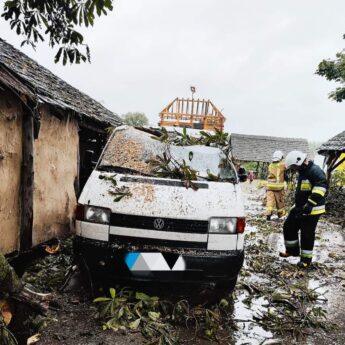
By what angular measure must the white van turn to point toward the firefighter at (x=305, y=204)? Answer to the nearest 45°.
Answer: approximately 135° to its left

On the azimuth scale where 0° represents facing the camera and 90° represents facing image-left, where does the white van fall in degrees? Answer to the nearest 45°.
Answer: approximately 0°
